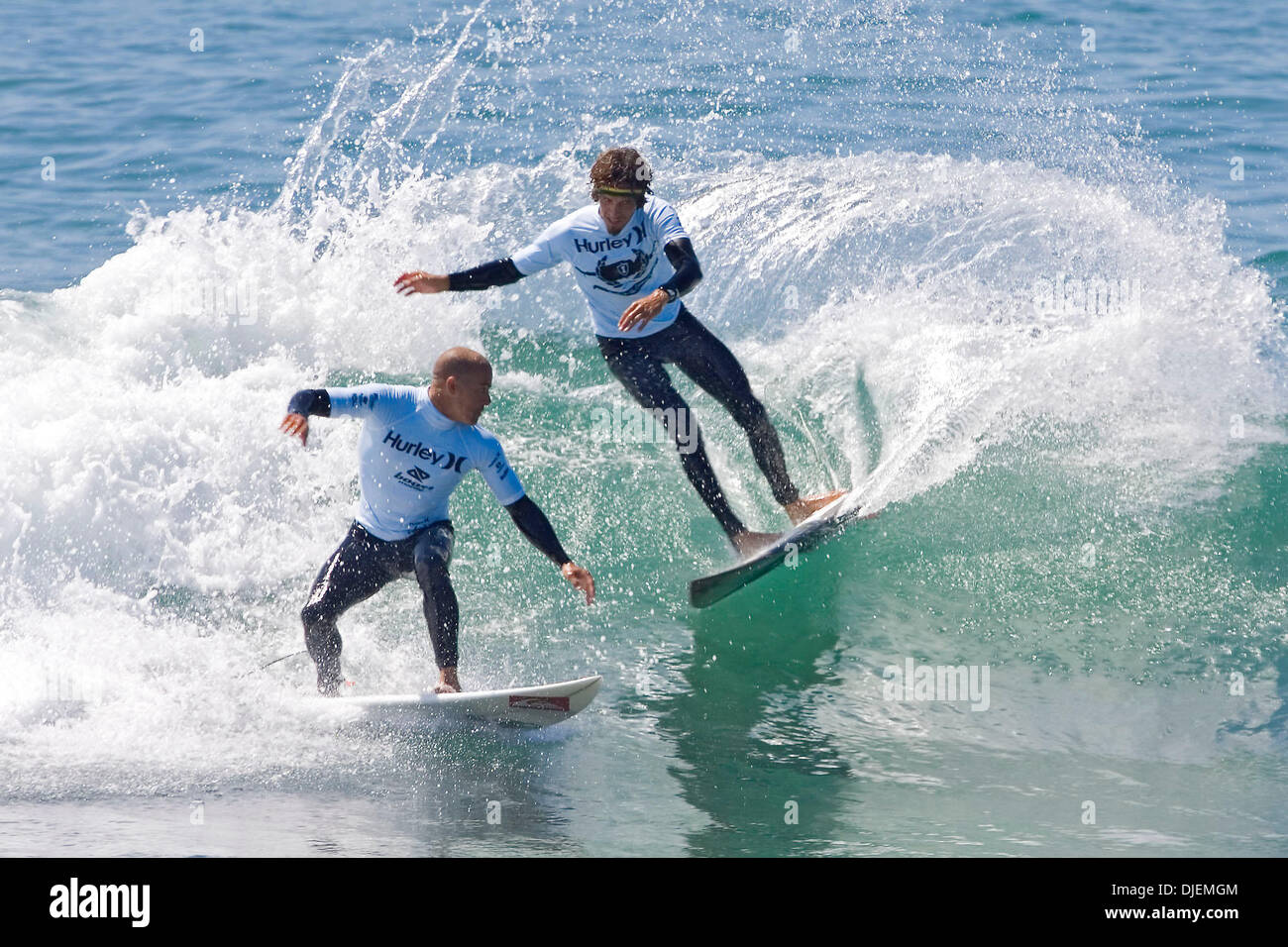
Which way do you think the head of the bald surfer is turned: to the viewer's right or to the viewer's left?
to the viewer's right

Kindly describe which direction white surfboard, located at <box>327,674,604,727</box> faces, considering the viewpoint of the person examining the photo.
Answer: facing to the right of the viewer

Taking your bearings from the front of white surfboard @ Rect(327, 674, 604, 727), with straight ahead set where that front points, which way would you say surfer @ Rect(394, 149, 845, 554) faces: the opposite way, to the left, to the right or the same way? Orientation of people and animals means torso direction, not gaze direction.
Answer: to the right

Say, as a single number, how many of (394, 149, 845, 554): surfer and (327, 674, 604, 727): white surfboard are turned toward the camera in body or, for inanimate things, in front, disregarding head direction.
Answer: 1

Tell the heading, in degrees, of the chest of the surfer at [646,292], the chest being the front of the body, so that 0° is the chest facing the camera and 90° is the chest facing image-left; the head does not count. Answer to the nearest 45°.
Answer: approximately 0°

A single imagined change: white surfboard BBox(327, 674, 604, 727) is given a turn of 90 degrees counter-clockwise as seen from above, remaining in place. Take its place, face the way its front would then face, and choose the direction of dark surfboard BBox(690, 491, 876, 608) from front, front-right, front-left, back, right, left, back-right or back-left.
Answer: front-right

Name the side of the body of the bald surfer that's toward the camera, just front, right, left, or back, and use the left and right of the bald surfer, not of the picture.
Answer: front

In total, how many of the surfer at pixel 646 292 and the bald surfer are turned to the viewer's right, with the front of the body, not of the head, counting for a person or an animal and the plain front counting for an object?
0

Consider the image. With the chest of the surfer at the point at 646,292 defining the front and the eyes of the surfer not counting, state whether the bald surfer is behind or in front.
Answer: in front
